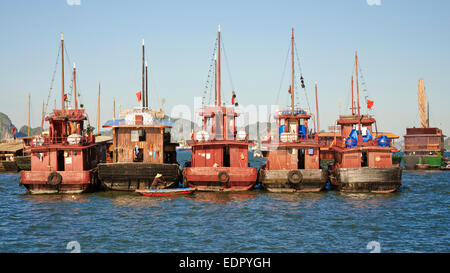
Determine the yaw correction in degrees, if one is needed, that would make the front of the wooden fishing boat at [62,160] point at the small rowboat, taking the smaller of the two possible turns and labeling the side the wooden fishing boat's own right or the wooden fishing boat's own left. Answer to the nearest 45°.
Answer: approximately 135° to the wooden fishing boat's own right

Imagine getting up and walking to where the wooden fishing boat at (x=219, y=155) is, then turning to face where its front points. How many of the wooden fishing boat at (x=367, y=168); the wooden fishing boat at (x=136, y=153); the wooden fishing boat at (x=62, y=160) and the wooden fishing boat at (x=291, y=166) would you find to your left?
2

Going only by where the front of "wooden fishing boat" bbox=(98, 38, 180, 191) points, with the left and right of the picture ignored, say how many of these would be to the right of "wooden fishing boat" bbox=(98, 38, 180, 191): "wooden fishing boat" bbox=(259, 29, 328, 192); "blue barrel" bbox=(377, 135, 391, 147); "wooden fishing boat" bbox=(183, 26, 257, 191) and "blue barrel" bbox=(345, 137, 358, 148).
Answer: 4

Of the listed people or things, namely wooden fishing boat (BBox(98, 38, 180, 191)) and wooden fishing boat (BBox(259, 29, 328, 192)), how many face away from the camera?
2

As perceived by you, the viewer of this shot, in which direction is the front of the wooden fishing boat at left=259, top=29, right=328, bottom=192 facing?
facing away from the viewer

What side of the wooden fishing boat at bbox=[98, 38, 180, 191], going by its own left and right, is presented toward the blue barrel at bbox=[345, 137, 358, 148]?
right

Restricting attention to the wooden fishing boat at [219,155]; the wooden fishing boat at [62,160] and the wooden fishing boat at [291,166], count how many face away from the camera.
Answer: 3

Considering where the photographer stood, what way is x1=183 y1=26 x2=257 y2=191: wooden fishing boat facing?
facing away from the viewer

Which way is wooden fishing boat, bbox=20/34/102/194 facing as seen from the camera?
away from the camera

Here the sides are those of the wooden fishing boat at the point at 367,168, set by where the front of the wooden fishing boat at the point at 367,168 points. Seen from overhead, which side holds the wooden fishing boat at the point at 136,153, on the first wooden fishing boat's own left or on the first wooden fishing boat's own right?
on the first wooden fishing boat's own left
